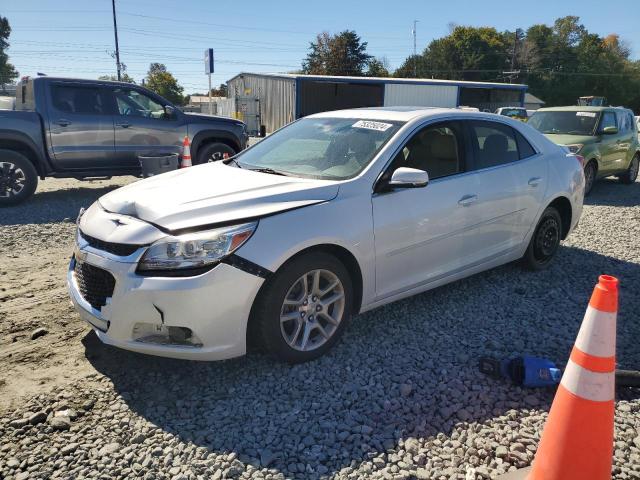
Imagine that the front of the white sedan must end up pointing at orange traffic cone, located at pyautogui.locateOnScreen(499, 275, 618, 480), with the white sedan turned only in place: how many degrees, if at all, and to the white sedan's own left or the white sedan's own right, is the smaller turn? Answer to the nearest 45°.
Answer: approximately 90° to the white sedan's own left

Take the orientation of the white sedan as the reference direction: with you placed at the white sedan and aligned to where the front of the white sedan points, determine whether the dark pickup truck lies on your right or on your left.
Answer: on your right

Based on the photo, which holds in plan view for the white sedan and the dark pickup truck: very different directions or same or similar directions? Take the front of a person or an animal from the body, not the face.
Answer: very different directions

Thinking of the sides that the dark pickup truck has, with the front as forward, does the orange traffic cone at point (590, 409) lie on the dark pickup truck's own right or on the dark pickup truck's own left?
on the dark pickup truck's own right

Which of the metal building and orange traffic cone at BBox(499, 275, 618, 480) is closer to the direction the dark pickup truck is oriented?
the metal building

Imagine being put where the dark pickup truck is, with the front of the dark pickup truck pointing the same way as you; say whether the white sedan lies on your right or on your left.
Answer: on your right

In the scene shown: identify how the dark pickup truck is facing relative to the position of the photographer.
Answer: facing away from the viewer and to the right of the viewer

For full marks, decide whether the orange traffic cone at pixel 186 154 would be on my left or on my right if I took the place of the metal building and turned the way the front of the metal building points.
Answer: on my right
